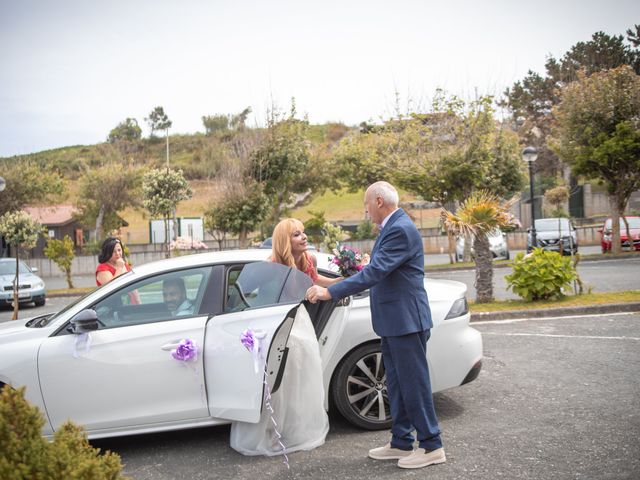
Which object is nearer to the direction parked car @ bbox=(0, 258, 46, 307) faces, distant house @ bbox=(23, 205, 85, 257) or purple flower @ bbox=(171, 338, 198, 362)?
the purple flower

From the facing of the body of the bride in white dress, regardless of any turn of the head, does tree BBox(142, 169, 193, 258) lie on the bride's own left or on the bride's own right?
on the bride's own left

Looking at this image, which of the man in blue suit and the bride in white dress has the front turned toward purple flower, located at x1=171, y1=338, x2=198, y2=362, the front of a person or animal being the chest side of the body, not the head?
the man in blue suit

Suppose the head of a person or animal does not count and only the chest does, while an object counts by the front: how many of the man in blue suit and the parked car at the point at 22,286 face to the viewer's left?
1

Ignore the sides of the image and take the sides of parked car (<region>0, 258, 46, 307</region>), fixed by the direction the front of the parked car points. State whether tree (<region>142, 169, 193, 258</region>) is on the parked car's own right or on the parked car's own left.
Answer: on the parked car's own left

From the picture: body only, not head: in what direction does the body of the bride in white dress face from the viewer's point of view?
to the viewer's right

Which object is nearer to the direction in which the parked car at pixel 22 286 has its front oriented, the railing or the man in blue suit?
the man in blue suit

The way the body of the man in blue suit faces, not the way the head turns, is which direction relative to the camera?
to the viewer's left

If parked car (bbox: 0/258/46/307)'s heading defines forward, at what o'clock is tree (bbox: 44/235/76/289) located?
The tree is roughly at 8 o'clock from the parked car.

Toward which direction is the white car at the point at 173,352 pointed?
to the viewer's left

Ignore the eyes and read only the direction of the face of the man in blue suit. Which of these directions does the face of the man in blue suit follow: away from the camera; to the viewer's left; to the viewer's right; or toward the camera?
to the viewer's left
